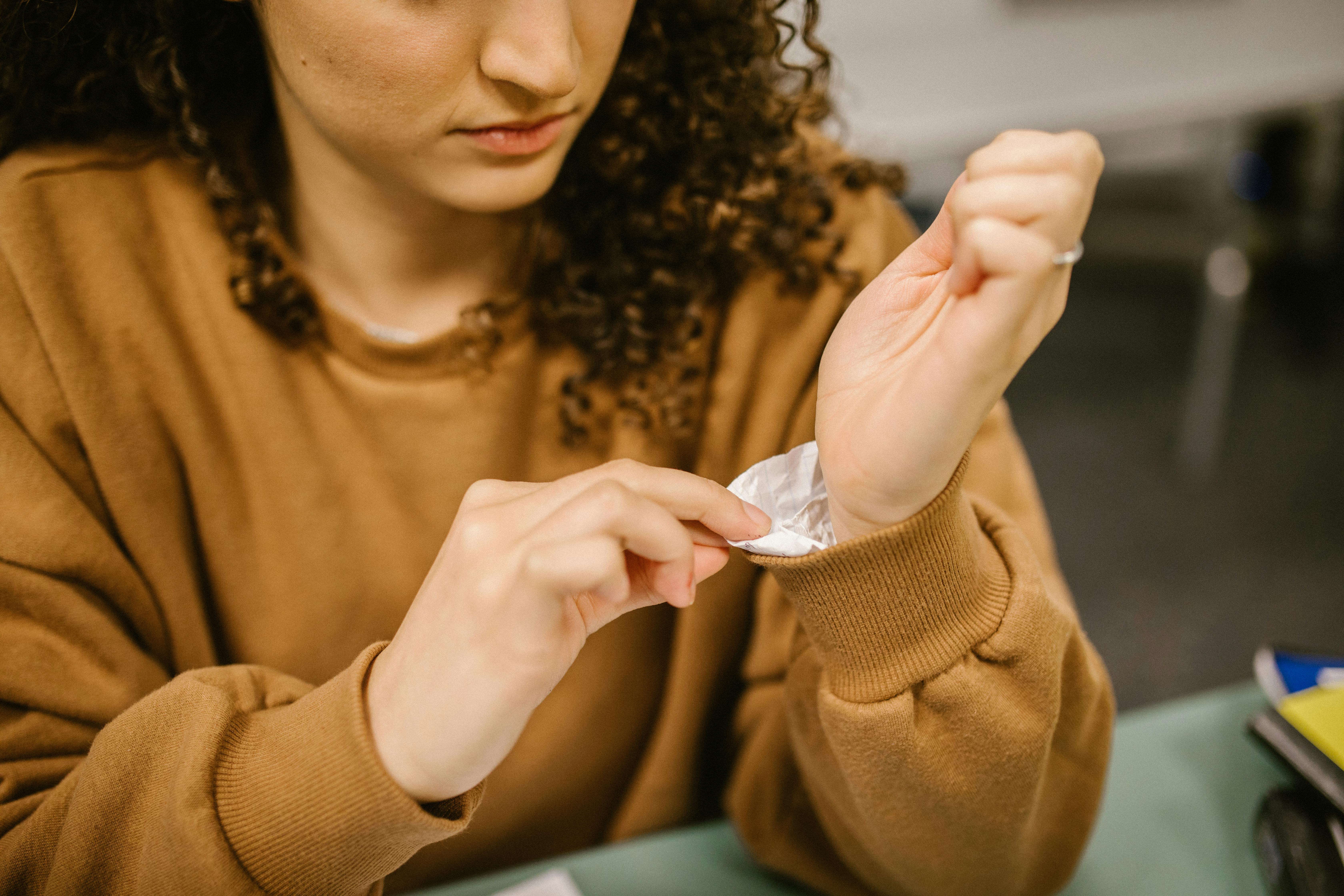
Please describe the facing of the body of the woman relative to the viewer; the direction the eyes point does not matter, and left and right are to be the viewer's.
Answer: facing the viewer
